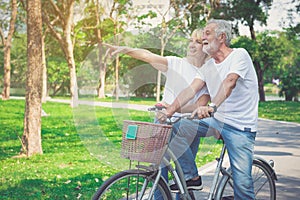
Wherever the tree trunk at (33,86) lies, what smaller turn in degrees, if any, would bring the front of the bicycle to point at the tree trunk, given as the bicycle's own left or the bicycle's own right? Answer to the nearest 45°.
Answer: approximately 90° to the bicycle's own right

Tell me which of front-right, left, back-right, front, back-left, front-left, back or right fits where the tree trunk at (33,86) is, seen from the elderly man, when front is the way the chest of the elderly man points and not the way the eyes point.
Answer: right

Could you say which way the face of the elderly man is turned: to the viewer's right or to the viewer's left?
to the viewer's left

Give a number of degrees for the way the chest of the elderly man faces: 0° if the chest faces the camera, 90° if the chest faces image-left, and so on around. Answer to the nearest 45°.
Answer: approximately 45°

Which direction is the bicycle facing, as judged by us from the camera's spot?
facing the viewer and to the left of the viewer
